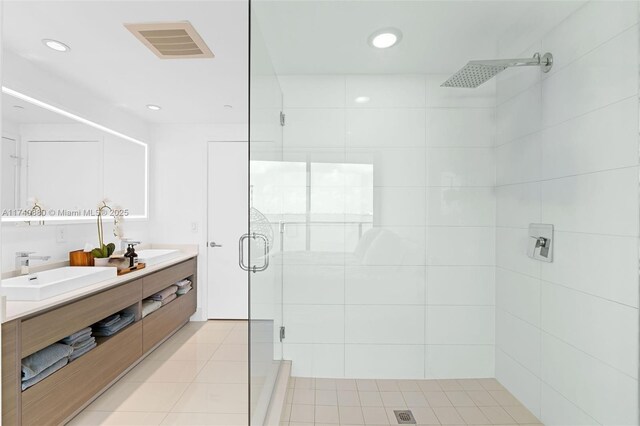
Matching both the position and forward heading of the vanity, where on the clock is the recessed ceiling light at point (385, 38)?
The recessed ceiling light is roughly at 12 o'clock from the vanity.

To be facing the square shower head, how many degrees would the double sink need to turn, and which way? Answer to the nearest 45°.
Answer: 0° — it already faces it

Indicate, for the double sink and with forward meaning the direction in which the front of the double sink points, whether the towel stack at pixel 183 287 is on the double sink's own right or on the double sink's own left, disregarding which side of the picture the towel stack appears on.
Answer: on the double sink's own left

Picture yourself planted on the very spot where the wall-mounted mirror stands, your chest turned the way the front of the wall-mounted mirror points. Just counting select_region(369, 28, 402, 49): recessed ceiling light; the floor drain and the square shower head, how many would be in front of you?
3

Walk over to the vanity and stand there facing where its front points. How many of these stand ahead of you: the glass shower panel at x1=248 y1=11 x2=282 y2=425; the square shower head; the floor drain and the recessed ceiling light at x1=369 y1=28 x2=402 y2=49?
4

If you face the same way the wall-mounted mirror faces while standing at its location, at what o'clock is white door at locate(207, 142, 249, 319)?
The white door is roughly at 10 o'clock from the wall-mounted mirror.

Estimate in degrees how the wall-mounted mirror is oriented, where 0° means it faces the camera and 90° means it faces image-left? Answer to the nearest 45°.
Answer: approximately 315°

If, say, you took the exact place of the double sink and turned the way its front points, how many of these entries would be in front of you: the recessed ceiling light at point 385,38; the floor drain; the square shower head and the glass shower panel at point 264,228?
4

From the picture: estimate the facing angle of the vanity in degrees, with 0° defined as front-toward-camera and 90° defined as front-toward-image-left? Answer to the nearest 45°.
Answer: approximately 315°

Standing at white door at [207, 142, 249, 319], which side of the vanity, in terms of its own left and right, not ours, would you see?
left

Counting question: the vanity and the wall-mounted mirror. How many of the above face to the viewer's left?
0

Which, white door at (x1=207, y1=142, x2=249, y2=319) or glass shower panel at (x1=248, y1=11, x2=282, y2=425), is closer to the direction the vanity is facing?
the glass shower panel

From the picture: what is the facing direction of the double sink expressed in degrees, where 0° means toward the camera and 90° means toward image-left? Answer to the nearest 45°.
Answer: approximately 315°

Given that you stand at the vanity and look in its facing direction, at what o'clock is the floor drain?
The floor drain is roughly at 12 o'clock from the vanity.

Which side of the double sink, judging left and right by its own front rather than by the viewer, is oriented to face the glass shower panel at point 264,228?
front
